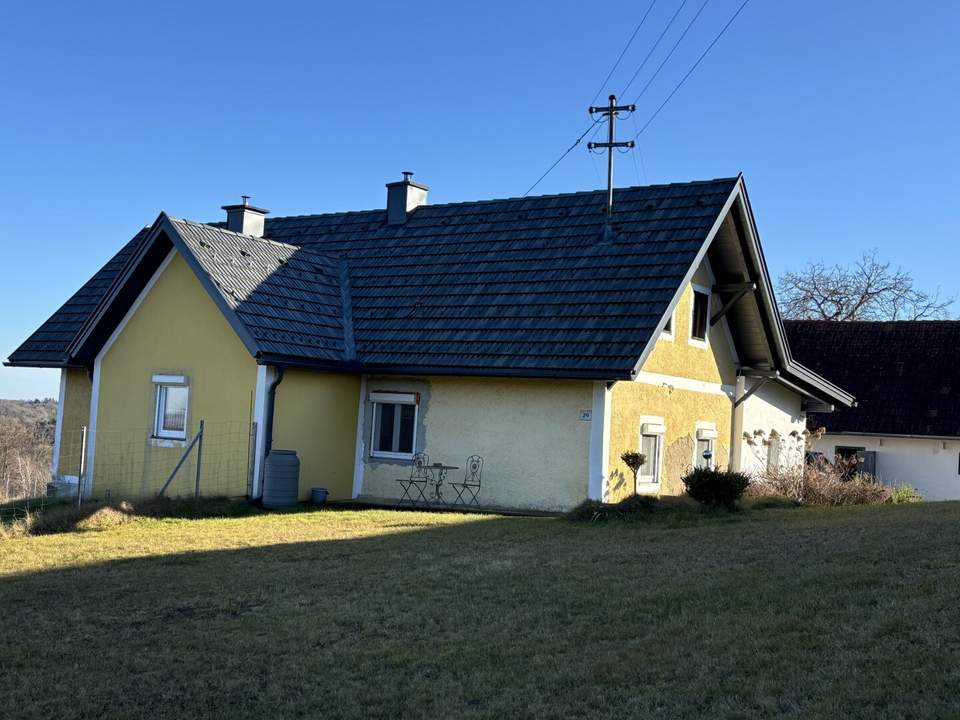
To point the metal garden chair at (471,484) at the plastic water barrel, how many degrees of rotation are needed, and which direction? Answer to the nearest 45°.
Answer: approximately 45° to its right

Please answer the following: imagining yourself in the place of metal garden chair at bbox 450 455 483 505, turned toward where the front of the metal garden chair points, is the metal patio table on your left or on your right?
on your right

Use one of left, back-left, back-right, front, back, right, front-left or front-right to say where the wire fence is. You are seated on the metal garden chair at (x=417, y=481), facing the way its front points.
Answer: front-right

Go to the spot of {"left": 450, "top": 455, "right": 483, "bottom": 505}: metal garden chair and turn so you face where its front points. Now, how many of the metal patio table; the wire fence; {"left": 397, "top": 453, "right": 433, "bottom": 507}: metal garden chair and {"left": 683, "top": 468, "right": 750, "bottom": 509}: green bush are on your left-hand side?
1

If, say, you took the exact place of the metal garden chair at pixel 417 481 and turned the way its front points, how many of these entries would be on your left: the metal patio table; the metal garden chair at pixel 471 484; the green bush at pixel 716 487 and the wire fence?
3

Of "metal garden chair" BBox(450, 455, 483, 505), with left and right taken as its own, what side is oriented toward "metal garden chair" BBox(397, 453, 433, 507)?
right

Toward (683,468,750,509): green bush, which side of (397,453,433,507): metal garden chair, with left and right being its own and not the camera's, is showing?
left

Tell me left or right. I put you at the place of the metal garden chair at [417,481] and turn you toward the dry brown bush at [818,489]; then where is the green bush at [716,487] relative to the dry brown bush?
right

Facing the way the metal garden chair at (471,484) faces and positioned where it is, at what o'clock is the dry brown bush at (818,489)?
The dry brown bush is roughly at 7 o'clock from the metal garden chair.

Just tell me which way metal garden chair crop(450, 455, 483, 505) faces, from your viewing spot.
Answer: facing the viewer and to the left of the viewer

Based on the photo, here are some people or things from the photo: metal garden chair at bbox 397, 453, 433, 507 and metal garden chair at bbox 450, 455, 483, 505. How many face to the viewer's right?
0

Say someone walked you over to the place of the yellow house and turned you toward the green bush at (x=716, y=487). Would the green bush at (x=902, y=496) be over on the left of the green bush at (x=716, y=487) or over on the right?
left
